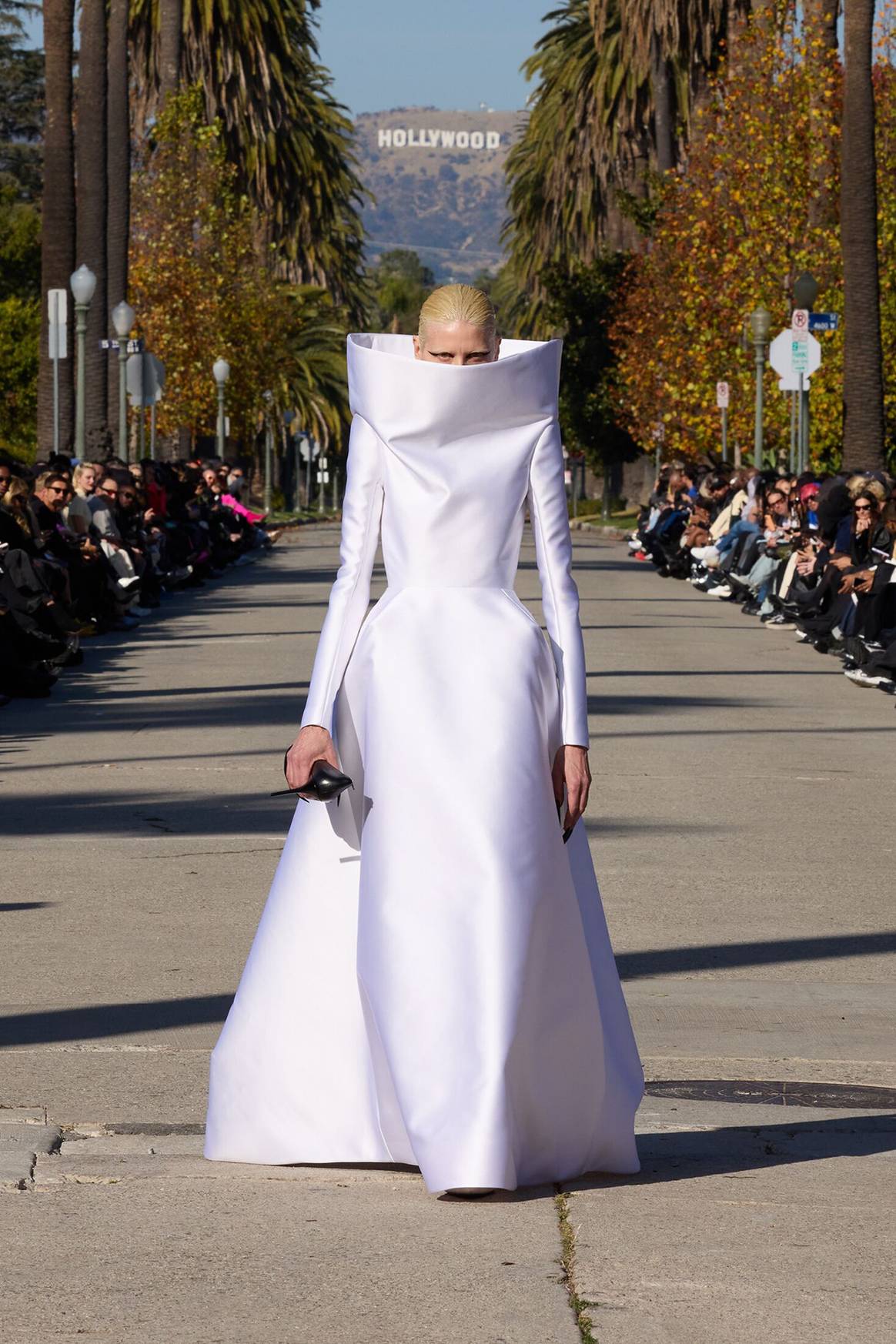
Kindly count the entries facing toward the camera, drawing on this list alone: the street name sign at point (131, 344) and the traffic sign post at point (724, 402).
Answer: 2

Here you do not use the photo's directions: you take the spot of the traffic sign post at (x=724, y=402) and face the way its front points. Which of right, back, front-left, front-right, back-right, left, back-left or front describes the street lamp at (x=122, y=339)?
front-right

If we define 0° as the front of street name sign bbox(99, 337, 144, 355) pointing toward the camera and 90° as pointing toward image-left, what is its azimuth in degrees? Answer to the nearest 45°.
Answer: approximately 0°

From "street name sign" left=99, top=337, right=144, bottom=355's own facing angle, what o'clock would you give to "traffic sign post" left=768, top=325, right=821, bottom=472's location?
The traffic sign post is roughly at 10 o'clock from the street name sign.

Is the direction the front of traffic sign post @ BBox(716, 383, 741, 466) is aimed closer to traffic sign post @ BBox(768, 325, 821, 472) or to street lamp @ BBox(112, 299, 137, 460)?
the traffic sign post

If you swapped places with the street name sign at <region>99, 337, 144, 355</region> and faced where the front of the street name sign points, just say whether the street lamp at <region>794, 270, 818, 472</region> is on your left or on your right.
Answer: on your left

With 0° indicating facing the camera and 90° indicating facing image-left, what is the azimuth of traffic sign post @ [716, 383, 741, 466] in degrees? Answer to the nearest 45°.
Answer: approximately 0°

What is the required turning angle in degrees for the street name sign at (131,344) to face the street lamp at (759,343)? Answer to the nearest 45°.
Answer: approximately 90° to its left

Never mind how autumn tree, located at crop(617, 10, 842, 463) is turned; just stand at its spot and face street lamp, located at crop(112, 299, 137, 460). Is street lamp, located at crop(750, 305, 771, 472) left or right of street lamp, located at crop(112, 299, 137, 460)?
left

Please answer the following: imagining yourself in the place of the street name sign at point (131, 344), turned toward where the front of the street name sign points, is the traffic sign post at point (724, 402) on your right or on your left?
on your left
